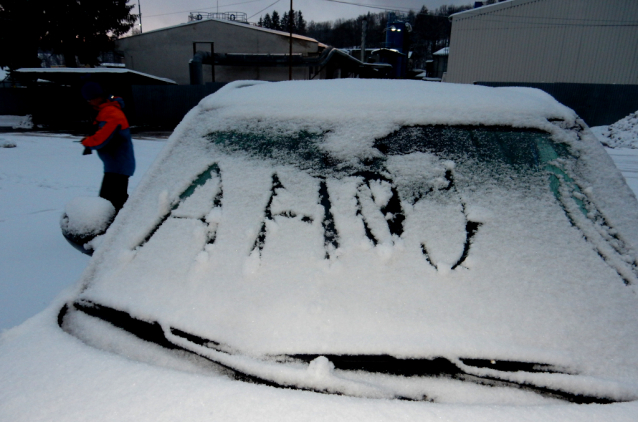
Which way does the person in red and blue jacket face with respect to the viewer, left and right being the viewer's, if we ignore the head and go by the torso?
facing to the left of the viewer

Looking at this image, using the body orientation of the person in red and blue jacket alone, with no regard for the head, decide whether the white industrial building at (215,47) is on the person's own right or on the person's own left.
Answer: on the person's own right

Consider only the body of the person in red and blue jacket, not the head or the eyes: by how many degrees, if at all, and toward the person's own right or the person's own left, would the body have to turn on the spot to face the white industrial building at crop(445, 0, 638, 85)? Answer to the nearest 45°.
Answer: approximately 135° to the person's own right

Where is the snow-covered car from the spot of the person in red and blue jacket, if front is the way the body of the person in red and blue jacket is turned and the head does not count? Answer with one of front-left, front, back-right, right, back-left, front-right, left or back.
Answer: left

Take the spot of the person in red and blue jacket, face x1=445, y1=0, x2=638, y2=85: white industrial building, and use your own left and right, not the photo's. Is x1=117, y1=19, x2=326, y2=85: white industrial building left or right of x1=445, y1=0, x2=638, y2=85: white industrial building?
left

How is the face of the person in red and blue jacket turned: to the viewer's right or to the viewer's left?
to the viewer's left

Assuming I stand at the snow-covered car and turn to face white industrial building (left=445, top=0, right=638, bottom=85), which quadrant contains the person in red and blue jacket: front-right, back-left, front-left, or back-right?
front-left

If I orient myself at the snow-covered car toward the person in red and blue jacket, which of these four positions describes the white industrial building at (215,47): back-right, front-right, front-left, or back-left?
front-right

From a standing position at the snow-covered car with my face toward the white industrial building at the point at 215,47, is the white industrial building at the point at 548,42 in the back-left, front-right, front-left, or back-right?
front-right
